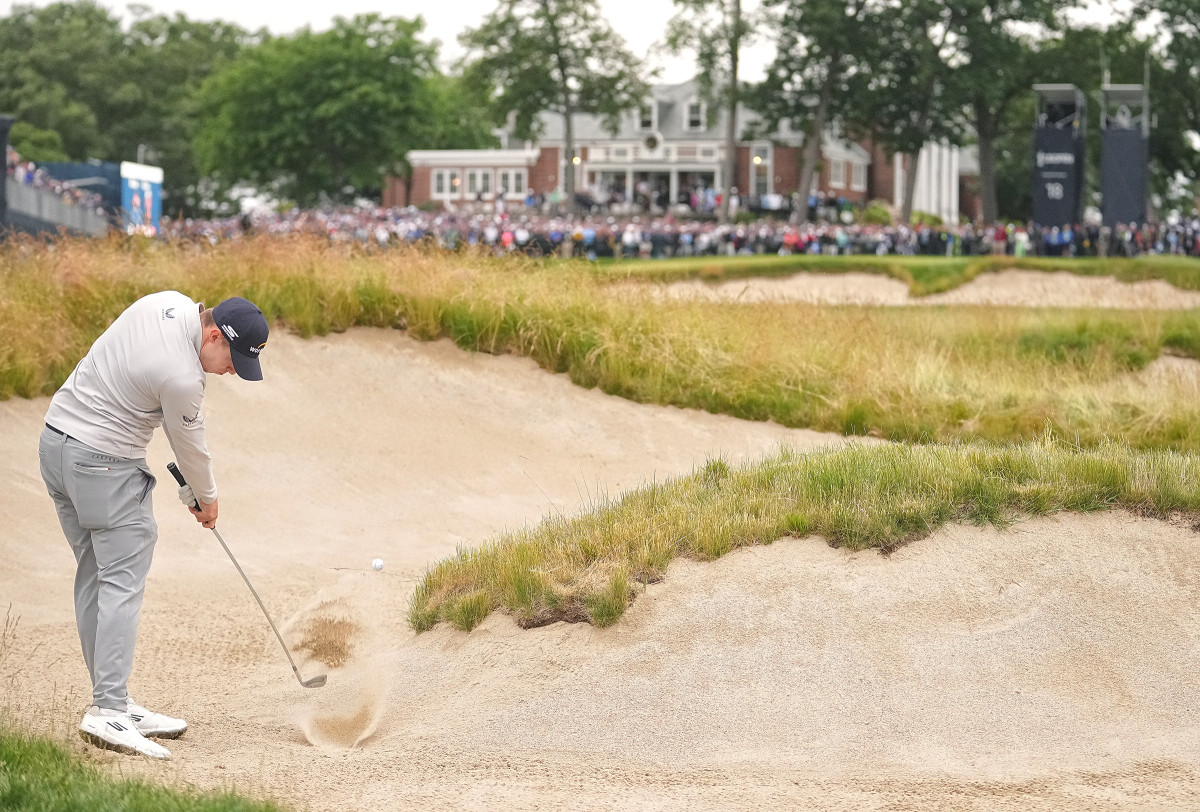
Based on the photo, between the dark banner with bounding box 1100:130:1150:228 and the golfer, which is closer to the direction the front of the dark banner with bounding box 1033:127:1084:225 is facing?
the golfer

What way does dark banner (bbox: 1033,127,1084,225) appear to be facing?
toward the camera

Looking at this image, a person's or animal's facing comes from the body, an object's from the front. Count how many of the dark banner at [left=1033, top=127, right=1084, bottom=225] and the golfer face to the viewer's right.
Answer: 1

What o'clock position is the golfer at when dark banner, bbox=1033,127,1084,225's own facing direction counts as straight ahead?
The golfer is roughly at 12 o'clock from the dark banner.

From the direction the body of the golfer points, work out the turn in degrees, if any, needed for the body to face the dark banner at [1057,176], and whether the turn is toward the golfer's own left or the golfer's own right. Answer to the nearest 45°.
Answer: approximately 45° to the golfer's own left

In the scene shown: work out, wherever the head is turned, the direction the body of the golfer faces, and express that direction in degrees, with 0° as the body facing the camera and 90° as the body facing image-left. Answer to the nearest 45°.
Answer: approximately 270°
